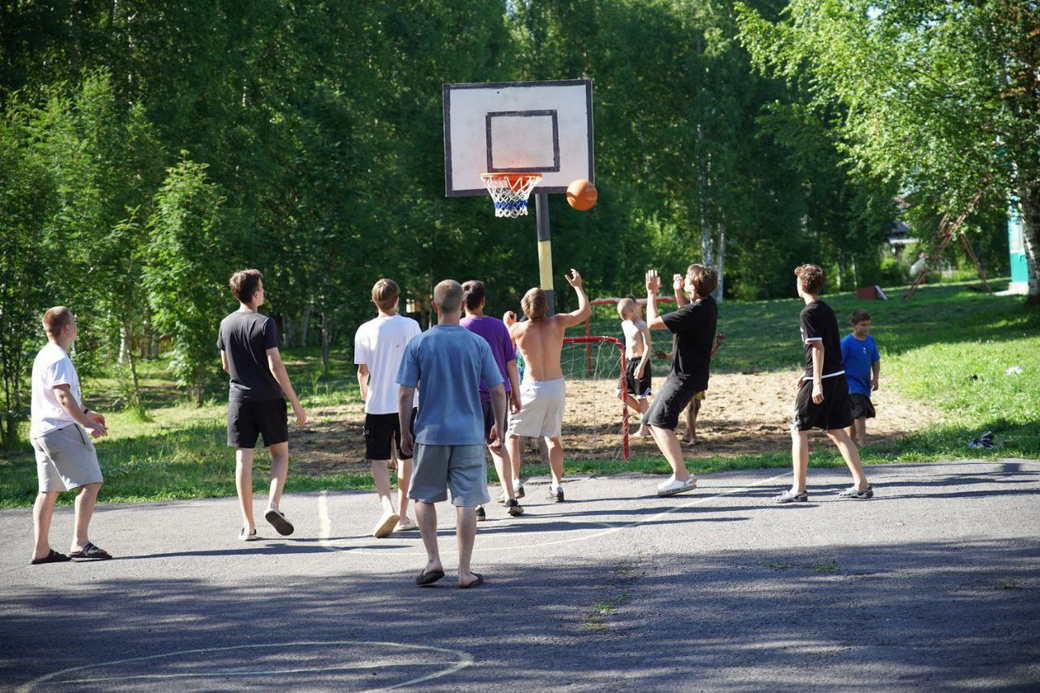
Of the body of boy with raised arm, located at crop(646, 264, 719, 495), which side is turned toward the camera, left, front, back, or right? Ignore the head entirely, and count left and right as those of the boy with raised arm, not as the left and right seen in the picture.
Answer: left

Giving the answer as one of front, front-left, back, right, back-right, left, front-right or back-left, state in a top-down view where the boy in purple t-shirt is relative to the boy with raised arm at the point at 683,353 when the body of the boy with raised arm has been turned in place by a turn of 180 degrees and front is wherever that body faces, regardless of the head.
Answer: back-right

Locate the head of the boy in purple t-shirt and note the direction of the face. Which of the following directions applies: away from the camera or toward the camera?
away from the camera

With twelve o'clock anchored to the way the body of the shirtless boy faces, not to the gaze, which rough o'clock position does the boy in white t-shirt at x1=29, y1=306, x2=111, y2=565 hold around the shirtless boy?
The boy in white t-shirt is roughly at 8 o'clock from the shirtless boy.

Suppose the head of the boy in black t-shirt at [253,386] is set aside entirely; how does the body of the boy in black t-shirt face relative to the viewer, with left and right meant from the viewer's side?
facing away from the viewer and to the right of the viewer

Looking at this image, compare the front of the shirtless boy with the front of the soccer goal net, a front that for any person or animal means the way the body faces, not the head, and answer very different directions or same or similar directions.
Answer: very different directions

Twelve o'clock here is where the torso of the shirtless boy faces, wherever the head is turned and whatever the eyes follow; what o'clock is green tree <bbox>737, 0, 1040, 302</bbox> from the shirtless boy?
The green tree is roughly at 1 o'clock from the shirtless boy.

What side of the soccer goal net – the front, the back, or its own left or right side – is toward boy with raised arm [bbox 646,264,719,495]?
front

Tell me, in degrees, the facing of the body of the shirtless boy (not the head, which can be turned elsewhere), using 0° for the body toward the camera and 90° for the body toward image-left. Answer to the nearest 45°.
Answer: approximately 180°
